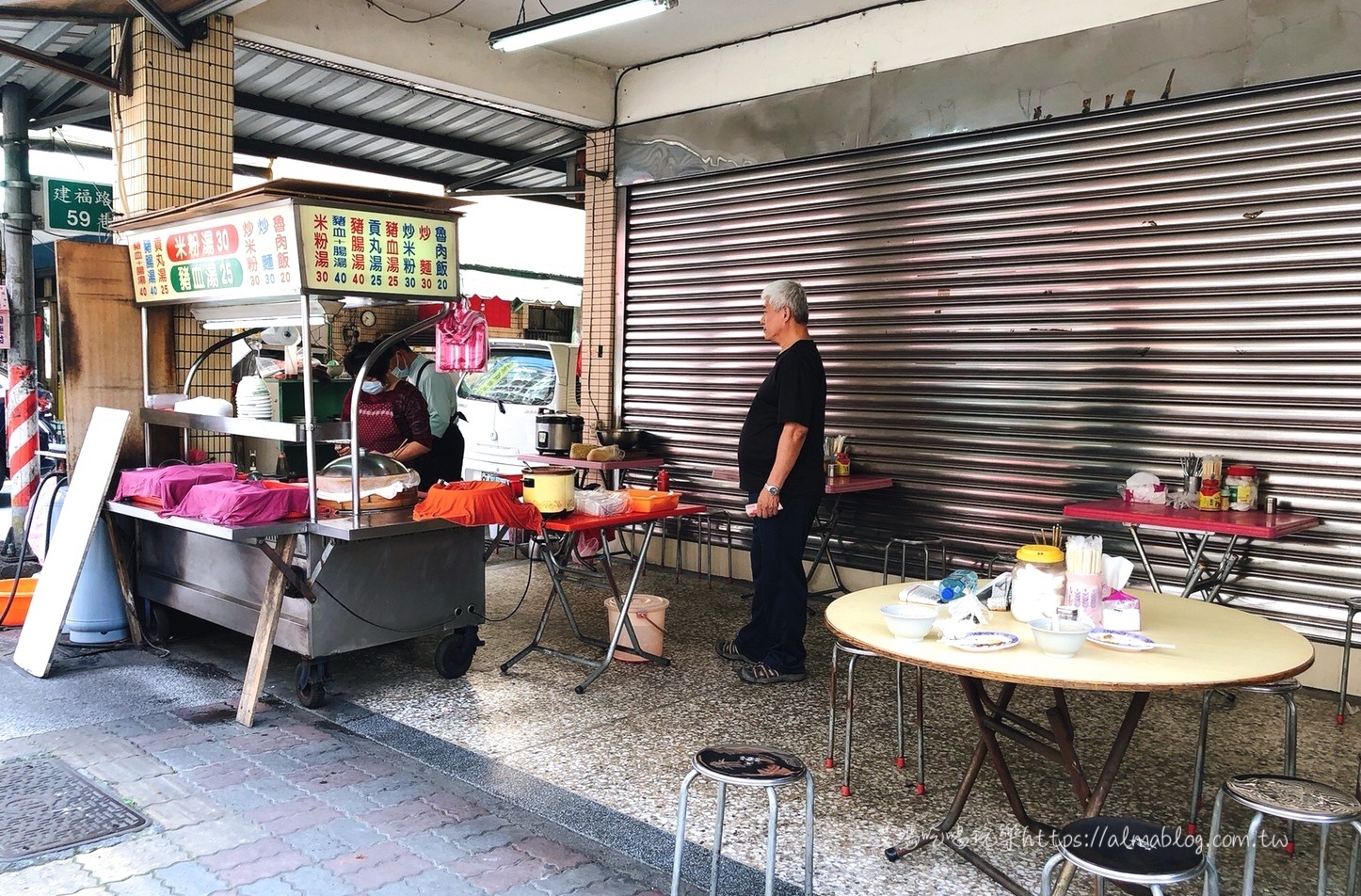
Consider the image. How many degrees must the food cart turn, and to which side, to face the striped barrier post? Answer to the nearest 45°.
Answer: approximately 90° to its right

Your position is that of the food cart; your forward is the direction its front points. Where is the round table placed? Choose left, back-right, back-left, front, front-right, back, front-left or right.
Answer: left

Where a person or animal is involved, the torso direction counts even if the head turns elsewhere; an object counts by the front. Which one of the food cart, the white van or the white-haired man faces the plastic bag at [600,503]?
the white-haired man

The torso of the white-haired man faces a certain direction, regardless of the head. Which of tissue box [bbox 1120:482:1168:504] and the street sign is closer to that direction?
the street sign

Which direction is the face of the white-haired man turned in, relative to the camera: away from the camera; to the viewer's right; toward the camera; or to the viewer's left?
to the viewer's left

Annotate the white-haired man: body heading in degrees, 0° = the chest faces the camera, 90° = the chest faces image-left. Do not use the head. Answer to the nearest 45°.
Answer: approximately 90°

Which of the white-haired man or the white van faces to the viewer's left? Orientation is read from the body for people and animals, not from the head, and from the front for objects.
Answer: the white-haired man

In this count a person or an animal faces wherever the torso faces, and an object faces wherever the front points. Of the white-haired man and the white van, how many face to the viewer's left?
1

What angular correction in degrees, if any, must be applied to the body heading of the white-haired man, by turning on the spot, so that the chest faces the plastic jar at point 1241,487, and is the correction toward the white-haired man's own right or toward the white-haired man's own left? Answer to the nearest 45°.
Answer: approximately 180°

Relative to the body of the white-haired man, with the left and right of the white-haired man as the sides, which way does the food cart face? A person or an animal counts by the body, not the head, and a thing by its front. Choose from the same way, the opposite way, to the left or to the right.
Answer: to the left

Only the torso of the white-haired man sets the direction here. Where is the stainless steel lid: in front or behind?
in front
